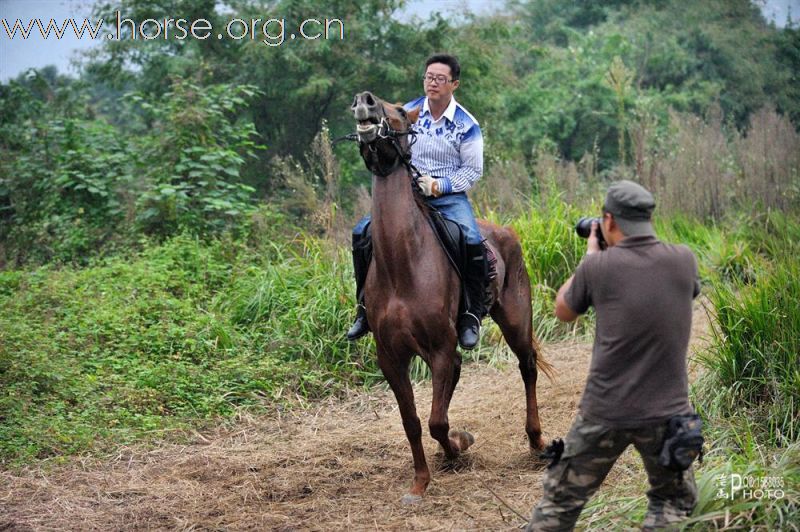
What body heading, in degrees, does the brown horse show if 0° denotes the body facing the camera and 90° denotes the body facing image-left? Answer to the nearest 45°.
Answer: approximately 45°

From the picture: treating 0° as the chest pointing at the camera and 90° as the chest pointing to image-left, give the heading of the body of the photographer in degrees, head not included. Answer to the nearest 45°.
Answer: approximately 135°

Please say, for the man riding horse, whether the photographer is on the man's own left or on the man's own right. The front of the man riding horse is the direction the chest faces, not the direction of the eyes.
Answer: on the man's own left

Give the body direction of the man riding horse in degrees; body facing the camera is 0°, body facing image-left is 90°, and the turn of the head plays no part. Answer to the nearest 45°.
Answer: approximately 45°

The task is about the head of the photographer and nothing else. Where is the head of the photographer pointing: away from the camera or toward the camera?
away from the camera

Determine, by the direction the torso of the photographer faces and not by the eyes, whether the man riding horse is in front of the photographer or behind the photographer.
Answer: in front
